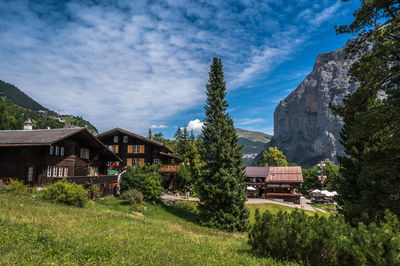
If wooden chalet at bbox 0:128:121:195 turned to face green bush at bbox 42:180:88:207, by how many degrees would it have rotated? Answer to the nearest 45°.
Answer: approximately 45° to its right

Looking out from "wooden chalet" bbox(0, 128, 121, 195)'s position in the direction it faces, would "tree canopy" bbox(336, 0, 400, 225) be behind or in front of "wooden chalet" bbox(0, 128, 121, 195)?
in front

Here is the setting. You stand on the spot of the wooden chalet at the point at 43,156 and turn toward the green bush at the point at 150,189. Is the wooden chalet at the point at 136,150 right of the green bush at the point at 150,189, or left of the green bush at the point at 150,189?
left

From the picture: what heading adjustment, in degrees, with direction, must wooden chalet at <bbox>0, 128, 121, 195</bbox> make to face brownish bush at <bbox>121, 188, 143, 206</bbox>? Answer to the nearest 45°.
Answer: approximately 45° to its left

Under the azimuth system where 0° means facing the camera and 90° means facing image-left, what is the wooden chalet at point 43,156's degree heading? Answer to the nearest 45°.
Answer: approximately 315°

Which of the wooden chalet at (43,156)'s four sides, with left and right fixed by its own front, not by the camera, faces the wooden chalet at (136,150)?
left

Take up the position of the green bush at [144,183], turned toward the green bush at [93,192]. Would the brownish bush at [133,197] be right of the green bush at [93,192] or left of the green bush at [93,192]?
left

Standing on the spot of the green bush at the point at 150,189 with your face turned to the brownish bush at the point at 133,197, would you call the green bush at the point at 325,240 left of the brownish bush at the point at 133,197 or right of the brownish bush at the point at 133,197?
left

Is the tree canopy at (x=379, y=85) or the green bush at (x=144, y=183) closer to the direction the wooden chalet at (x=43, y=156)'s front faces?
the tree canopy

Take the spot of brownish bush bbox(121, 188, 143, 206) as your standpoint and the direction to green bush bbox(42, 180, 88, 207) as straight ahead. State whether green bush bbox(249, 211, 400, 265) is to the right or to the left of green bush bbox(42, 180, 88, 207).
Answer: left
